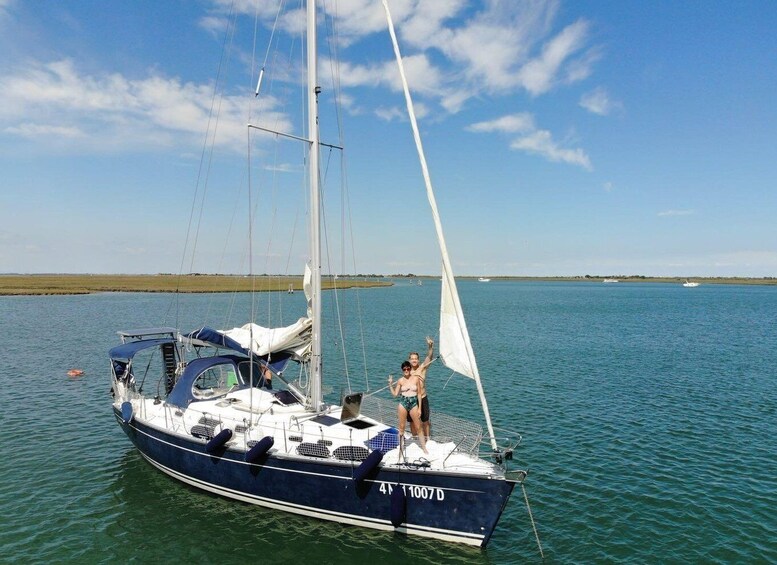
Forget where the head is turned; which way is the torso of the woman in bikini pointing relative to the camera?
toward the camera

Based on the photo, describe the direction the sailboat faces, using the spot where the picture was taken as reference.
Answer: facing the viewer and to the right of the viewer
